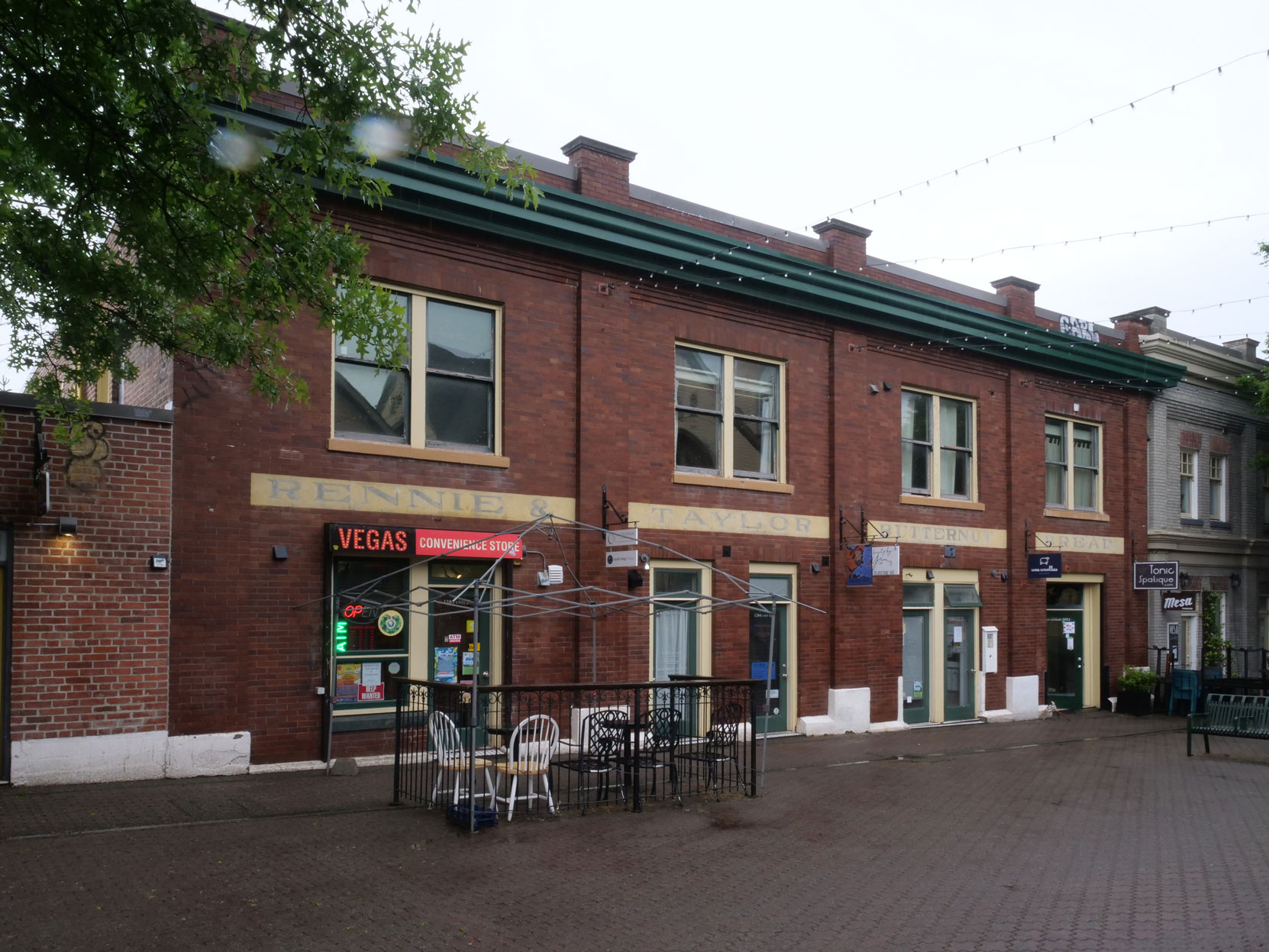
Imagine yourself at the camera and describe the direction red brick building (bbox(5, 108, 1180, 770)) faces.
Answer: facing the viewer and to the right of the viewer

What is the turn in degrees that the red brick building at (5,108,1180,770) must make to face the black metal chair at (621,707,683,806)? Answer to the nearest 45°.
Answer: approximately 45° to its right

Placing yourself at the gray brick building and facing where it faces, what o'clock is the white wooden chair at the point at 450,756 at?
The white wooden chair is roughly at 2 o'clock from the gray brick building.

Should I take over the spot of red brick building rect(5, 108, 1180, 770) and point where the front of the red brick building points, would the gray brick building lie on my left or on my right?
on my left

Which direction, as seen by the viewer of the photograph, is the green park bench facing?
facing the viewer and to the left of the viewer

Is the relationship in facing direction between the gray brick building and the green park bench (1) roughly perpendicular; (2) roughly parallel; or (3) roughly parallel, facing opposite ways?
roughly perpendicular

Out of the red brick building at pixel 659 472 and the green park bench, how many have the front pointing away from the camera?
0

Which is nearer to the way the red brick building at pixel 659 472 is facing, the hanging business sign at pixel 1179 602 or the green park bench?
the green park bench

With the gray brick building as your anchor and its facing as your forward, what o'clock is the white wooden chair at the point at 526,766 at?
The white wooden chair is roughly at 2 o'clock from the gray brick building.

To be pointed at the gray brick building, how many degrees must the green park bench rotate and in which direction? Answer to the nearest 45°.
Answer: approximately 135° to its right

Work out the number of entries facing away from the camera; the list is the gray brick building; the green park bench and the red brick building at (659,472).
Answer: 0

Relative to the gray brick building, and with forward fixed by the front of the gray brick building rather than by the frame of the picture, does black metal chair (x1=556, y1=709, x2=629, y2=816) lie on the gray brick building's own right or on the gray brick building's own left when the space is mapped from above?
on the gray brick building's own right
